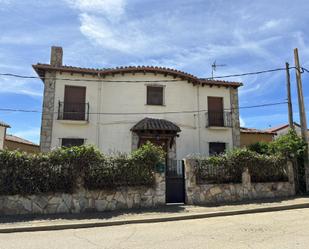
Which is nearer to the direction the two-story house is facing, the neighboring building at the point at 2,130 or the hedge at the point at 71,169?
the hedge

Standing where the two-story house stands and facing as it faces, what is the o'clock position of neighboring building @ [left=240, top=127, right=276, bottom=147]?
The neighboring building is roughly at 8 o'clock from the two-story house.

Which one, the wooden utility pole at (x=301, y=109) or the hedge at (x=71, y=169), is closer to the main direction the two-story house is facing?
the hedge

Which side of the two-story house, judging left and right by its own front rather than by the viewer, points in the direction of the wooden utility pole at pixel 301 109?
left

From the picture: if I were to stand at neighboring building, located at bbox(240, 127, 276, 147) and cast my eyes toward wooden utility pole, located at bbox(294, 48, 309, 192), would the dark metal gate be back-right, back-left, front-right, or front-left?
front-right

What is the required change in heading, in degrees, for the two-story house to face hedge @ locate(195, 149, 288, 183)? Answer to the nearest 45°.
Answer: approximately 45° to its left

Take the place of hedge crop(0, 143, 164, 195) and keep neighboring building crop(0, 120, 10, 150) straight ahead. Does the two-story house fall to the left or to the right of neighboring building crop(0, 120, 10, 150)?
right

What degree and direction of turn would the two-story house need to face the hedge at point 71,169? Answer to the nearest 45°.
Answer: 0° — it already faces it

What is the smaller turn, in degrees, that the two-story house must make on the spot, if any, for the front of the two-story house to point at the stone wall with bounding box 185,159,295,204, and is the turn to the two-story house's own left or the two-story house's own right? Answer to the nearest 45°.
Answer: approximately 45° to the two-story house's own left

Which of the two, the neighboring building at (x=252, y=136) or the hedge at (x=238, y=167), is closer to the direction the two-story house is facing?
the hedge

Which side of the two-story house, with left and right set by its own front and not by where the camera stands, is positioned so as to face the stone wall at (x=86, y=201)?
front

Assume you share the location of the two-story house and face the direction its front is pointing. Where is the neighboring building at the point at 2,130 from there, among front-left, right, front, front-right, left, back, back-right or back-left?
back-right

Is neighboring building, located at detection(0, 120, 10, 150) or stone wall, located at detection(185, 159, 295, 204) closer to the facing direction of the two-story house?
the stone wall

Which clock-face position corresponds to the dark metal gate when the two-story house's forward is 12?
The dark metal gate is roughly at 11 o'clock from the two-story house.

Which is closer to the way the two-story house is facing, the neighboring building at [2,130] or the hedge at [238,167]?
the hedge

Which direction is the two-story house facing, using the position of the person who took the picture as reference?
facing the viewer
